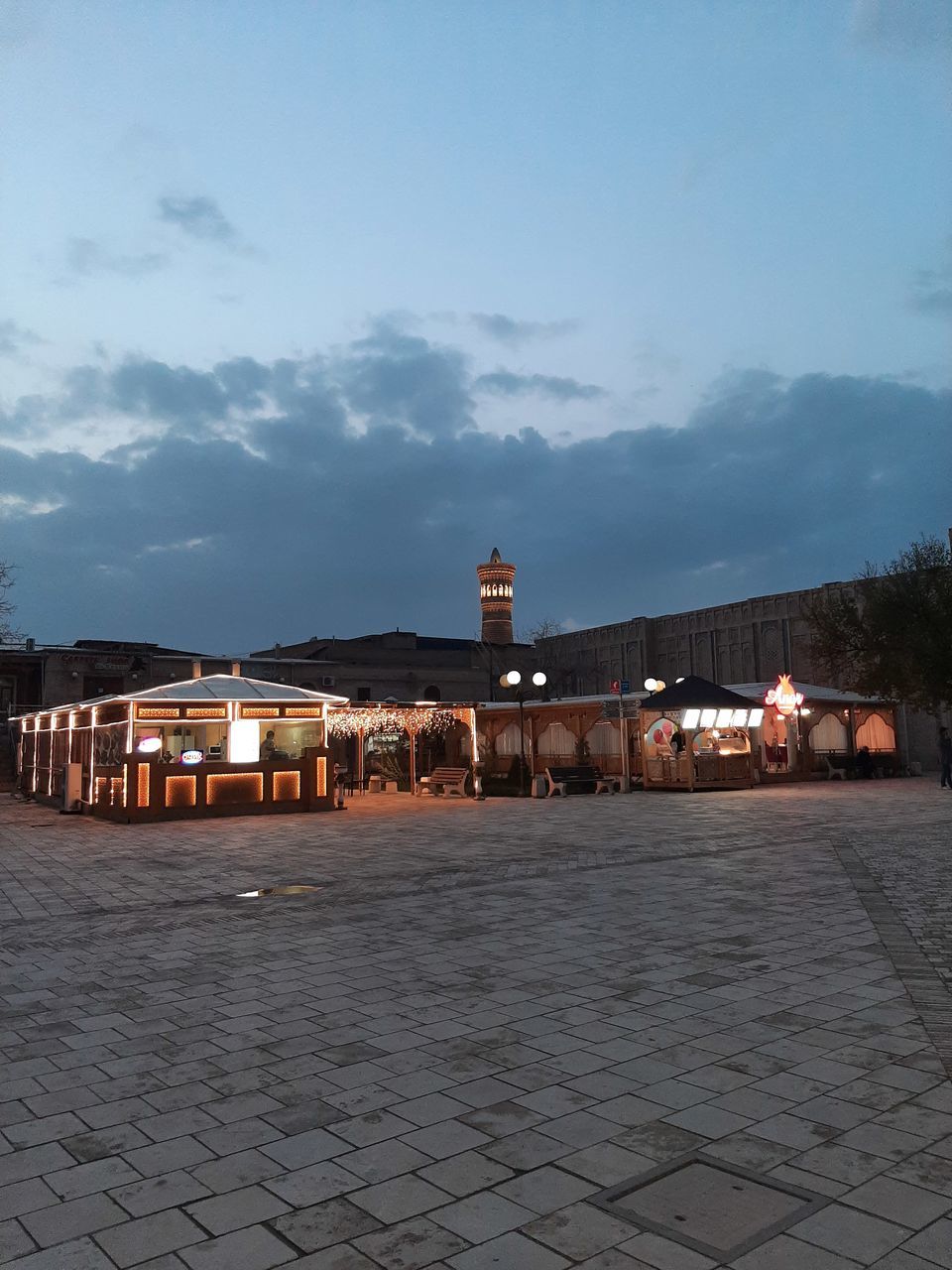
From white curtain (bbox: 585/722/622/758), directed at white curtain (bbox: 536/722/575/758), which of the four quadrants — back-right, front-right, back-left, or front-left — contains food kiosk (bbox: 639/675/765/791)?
back-left

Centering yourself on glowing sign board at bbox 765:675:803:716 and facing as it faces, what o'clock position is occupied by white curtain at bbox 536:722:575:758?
The white curtain is roughly at 4 o'clock from the glowing sign board.

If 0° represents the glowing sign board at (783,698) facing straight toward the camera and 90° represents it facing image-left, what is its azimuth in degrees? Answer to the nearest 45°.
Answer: approximately 0°

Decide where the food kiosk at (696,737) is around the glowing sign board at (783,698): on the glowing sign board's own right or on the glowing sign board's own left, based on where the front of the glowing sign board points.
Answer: on the glowing sign board's own right

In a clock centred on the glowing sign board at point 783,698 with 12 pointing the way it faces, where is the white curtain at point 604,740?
The white curtain is roughly at 4 o'clock from the glowing sign board.

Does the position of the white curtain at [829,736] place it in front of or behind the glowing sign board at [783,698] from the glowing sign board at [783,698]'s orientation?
behind

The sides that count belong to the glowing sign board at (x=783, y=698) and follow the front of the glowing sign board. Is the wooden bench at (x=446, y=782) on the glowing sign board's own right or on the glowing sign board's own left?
on the glowing sign board's own right

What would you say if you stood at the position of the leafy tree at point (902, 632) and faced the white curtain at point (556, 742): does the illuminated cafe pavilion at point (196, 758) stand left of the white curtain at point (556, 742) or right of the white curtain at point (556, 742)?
left

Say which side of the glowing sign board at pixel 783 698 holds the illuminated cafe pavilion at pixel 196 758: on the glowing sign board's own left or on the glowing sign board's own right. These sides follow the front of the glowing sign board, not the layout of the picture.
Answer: on the glowing sign board's own right

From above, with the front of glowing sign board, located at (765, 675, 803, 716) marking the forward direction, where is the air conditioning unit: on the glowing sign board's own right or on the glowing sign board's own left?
on the glowing sign board's own right

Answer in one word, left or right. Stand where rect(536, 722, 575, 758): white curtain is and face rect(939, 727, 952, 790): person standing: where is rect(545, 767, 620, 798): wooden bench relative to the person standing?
right

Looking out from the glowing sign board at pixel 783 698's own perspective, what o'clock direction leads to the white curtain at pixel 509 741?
The white curtain is roughly at 4 o'clock from the glowing sign board.

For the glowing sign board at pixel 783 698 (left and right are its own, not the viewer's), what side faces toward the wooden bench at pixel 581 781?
right
